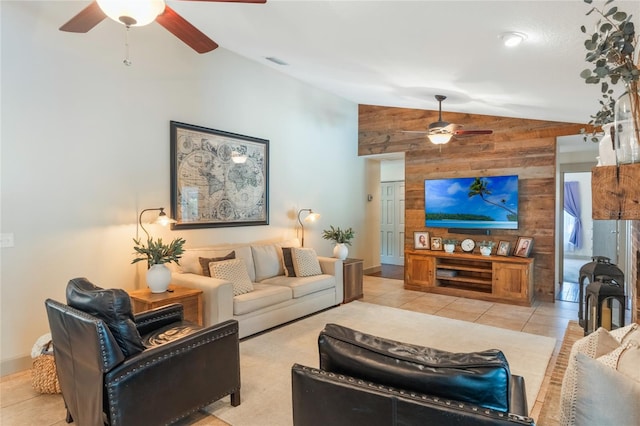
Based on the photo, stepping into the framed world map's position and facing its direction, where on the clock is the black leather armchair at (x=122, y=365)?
The black leather armchair is roughly at 2 o'clock from the framed world map.

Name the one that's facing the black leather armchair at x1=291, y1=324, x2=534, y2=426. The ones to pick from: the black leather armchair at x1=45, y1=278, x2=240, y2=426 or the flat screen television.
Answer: the flat screen television

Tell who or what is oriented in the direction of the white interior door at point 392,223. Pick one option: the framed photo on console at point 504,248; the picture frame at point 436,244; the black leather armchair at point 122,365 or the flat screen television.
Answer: the black leather armchair

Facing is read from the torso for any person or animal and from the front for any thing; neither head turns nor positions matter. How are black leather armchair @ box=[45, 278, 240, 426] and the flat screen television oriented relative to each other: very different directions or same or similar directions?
very different directions

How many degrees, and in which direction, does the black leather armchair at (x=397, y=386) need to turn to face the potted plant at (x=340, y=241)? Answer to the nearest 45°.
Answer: approximately 45° to its left

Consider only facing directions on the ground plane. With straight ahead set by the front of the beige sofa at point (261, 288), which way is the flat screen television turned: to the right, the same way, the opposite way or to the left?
to the right

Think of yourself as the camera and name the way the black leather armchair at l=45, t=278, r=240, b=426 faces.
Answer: facing away from the viewer and to the right of the viewer

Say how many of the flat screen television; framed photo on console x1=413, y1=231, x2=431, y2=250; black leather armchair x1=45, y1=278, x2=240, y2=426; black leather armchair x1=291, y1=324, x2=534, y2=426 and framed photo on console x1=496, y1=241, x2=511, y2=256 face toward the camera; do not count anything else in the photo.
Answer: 3

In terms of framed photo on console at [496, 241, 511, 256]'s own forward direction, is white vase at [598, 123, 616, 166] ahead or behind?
ahead

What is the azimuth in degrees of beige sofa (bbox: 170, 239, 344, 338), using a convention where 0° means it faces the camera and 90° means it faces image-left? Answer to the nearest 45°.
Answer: approximately 315°

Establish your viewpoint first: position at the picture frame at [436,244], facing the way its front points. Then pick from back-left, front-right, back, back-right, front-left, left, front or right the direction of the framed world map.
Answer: front-right

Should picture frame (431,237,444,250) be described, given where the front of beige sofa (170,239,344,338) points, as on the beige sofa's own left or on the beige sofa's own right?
on the beige sofa's own left

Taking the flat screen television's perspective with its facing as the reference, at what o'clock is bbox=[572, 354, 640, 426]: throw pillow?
The throw pillow is roughly at 12 o'clock from the flat screen television.
